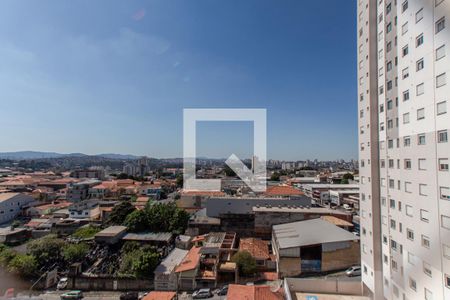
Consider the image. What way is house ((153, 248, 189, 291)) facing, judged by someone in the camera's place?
facing the viewer

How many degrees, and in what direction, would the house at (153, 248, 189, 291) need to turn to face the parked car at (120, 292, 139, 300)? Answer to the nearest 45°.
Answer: approximately 90° to its right

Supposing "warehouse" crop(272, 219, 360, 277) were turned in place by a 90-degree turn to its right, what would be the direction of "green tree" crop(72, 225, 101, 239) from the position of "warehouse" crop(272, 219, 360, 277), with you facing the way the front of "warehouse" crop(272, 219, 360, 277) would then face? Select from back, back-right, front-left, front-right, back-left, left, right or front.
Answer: front

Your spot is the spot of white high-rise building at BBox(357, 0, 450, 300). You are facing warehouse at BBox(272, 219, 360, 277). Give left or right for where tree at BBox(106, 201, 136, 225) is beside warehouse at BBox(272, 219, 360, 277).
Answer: left

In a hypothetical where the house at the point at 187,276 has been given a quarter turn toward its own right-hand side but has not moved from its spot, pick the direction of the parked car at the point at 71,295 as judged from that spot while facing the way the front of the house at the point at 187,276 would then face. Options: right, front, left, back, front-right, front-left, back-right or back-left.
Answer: front

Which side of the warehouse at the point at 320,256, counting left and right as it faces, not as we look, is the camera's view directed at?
front

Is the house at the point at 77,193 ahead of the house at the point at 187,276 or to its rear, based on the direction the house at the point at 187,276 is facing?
to the rear

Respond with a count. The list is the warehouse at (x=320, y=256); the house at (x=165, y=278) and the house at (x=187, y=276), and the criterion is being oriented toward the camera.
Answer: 3

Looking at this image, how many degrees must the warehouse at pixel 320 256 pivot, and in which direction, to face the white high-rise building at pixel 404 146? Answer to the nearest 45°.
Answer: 0° — it already faces it

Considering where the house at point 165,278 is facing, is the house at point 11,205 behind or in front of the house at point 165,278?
behind

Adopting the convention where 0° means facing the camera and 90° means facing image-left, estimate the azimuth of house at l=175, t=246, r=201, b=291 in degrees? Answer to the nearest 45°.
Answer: approximately 0°

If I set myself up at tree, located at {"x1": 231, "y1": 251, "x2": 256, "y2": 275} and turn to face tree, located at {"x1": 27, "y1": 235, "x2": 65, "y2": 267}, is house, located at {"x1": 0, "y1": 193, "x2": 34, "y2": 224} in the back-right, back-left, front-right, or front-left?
front-right
